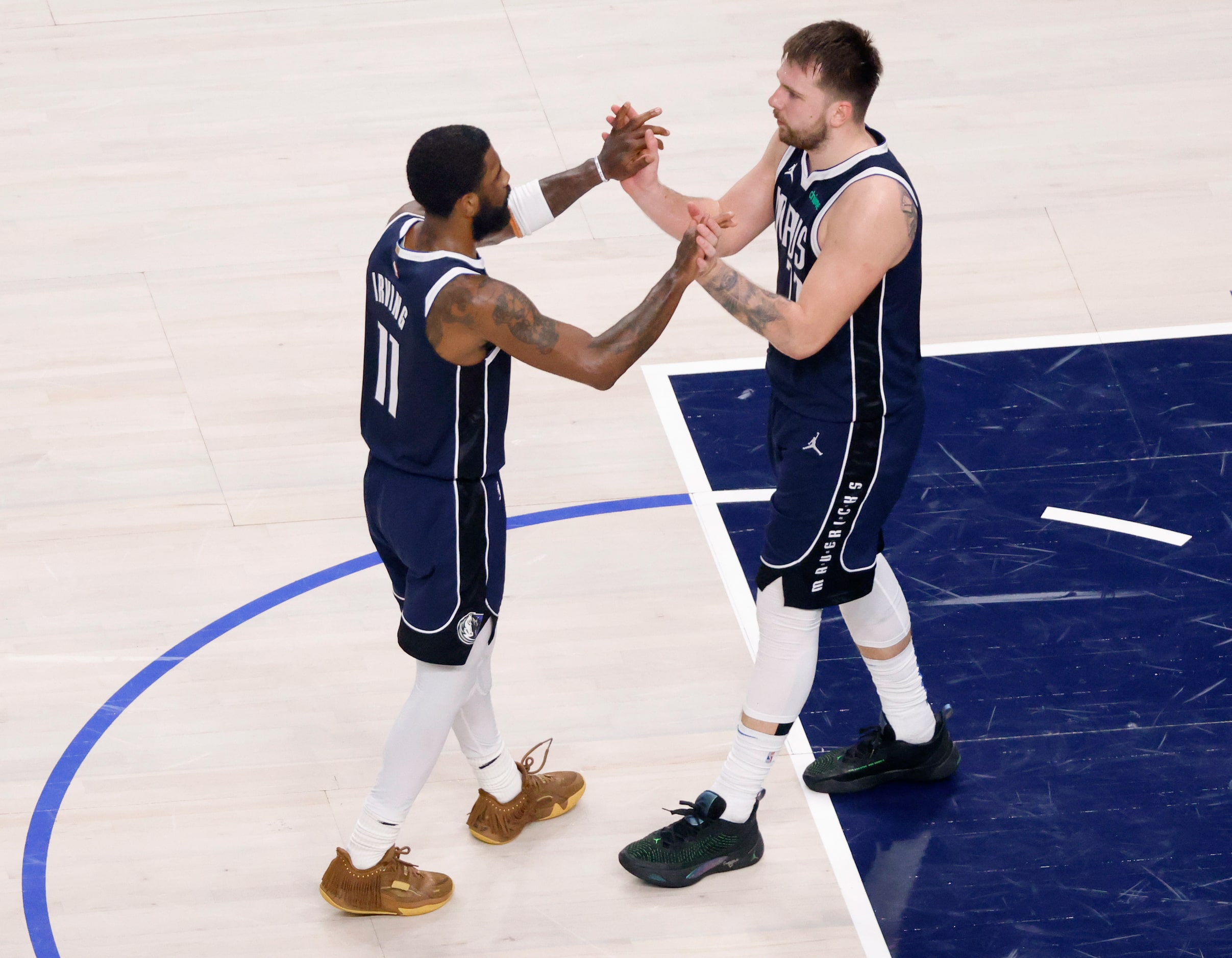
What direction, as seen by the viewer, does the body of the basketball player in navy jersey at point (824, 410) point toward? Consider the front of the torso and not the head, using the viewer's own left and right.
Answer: facing to the left of the viewer

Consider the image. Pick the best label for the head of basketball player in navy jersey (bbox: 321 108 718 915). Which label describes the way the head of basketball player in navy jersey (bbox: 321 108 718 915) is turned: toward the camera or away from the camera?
away from the camera

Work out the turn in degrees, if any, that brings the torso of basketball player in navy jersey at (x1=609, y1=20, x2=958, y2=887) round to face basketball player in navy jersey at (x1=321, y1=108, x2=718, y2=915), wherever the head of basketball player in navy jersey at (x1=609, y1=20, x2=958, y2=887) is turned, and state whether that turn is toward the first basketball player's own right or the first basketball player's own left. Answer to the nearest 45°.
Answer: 0° — they already face them

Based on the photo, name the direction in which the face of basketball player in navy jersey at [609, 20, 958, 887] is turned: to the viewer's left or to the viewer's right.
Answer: to the viewer's left
